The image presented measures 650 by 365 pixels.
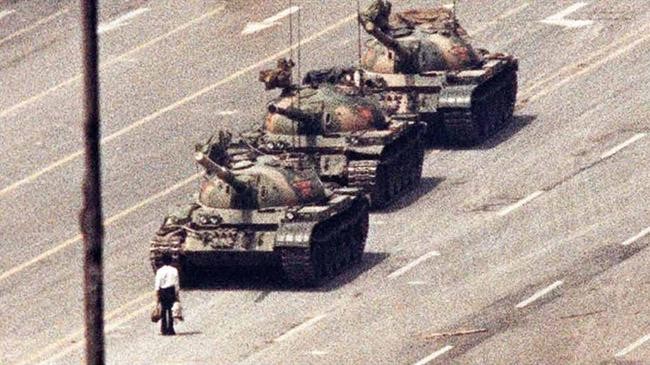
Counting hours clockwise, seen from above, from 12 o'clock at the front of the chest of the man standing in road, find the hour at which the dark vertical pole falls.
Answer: The dark vertical pole is roughly at 6 o'clock from the man standing in road.

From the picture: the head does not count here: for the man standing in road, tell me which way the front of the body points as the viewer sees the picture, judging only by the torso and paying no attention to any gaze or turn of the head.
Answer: away from the camera
